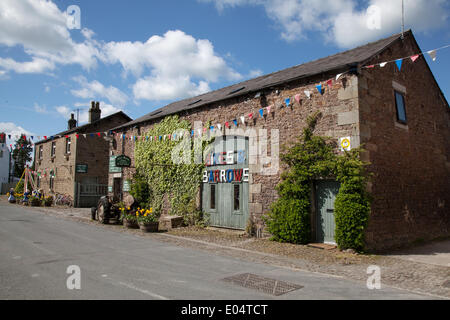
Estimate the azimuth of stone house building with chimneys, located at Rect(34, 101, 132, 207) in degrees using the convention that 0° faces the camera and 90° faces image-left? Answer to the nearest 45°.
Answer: approximately 45°

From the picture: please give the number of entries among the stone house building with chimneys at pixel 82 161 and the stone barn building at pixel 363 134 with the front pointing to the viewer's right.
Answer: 0

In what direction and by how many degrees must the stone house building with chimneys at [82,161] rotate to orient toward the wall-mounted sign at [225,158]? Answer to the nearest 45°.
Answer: approximately 45° to its left

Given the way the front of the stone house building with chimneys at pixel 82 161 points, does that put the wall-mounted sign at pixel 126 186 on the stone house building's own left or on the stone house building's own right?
on the stone house building's own left

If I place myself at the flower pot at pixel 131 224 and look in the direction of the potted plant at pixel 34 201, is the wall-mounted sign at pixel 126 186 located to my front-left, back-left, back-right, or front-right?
front-right

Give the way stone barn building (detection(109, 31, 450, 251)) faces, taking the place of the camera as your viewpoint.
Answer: facing the viewer and to the left of the viewer

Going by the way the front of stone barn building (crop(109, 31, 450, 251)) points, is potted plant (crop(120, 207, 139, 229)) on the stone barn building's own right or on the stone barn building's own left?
on the stone barn building's own right

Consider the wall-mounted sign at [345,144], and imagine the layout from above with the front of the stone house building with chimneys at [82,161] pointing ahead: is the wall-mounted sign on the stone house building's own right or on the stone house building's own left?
on the stone house building's own left
